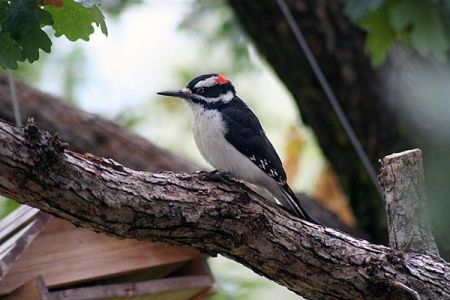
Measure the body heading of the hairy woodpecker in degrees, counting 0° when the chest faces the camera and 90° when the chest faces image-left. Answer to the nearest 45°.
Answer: approximately 90°

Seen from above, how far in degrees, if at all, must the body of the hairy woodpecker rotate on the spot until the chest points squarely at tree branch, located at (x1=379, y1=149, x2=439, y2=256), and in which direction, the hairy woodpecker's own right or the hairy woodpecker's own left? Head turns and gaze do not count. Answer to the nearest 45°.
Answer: approximately 180°
